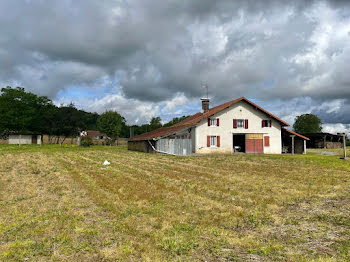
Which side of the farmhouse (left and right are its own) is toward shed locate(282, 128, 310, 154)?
left

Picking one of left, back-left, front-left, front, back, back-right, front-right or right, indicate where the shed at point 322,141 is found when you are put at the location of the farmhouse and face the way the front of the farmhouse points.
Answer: back-left

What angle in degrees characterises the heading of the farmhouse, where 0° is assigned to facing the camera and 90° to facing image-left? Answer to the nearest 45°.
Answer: approximately 0°
